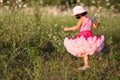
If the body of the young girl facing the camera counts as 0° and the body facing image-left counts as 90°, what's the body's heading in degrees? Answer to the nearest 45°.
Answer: approximately 135°
